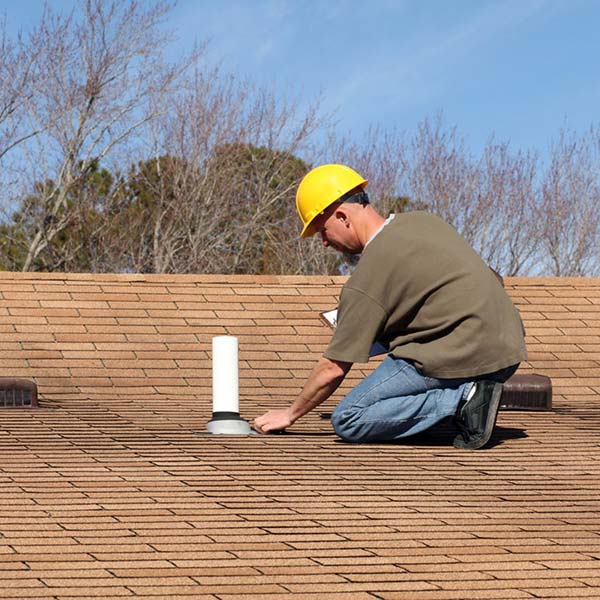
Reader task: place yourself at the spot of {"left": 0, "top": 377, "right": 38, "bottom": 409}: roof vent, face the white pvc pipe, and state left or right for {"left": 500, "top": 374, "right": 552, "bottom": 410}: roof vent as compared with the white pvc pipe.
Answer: left

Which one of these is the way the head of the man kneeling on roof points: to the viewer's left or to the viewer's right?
to the viewer's left

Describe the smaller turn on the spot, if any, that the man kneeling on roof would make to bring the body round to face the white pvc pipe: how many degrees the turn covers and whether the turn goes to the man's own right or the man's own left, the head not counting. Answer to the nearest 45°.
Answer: approximately 45° to the man's own right

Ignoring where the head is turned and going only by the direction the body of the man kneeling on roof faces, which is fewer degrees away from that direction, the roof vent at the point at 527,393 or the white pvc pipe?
the white pvc pipe

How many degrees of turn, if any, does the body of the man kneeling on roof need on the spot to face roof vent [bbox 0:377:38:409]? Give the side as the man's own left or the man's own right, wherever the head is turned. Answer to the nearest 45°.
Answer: approximately 45° to the man's own right

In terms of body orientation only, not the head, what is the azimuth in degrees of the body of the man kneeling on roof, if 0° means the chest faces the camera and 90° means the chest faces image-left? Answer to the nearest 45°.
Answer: approximately 90°

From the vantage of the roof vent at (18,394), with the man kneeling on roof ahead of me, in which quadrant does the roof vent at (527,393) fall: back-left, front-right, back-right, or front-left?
front-left

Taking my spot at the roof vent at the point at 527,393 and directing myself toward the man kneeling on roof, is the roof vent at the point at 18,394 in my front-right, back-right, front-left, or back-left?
front-right

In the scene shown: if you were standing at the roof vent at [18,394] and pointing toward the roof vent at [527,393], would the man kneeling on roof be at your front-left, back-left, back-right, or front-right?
front-right
